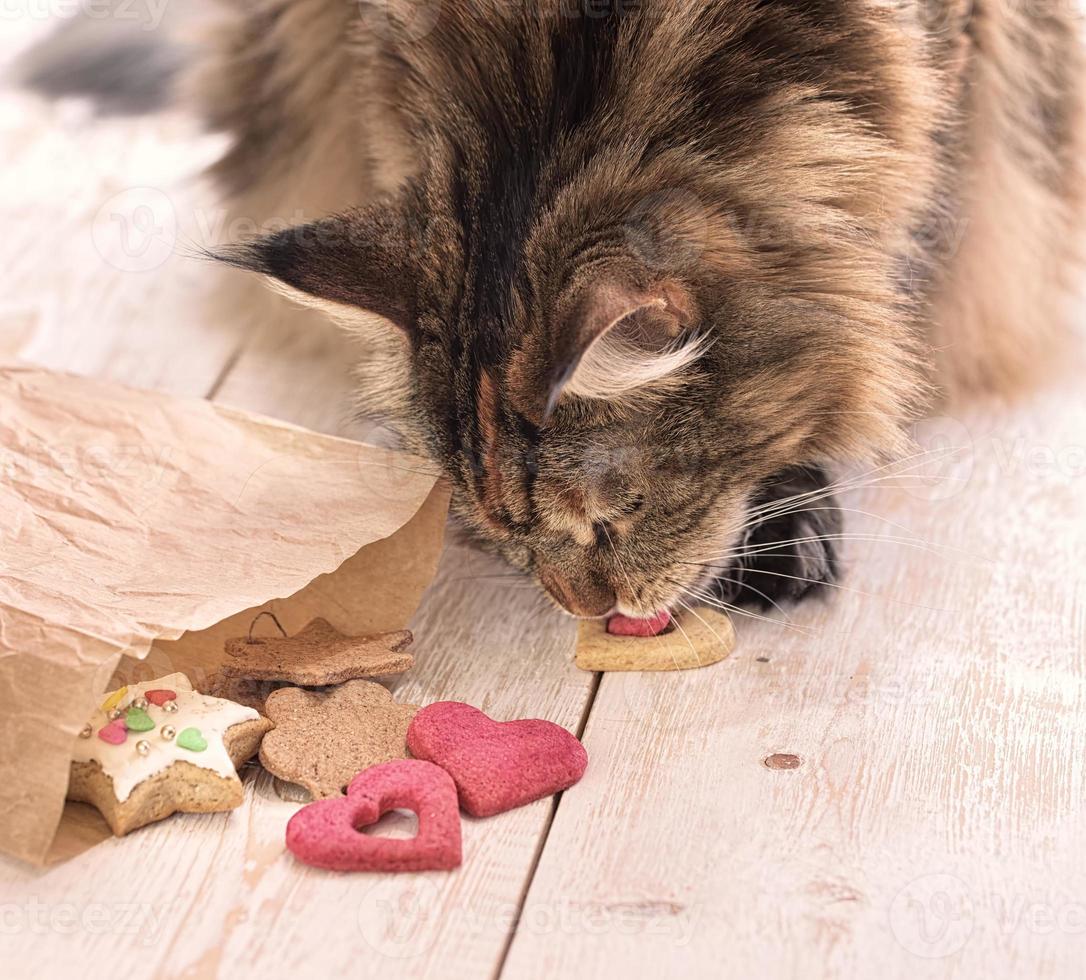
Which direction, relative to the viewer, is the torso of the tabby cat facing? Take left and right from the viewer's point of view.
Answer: facing the viewer

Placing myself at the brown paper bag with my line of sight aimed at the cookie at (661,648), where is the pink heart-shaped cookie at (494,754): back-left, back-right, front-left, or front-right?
front-right

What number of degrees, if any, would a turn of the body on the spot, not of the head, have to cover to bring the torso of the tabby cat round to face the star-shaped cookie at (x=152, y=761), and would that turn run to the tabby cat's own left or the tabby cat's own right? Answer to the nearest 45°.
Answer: approximately 45° to the tabby cat's own right
